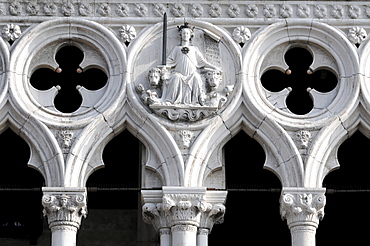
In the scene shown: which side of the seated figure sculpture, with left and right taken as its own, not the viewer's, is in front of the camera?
front
